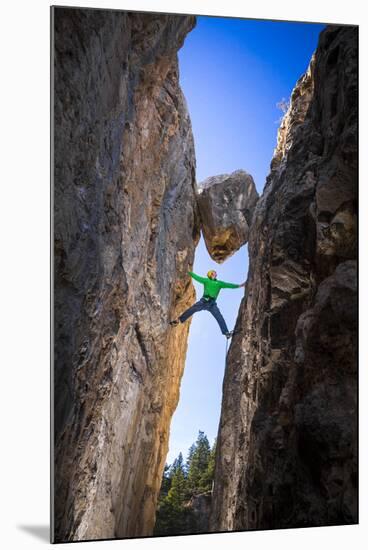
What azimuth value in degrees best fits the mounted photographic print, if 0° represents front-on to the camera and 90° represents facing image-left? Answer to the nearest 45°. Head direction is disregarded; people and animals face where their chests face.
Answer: approximately 315°
